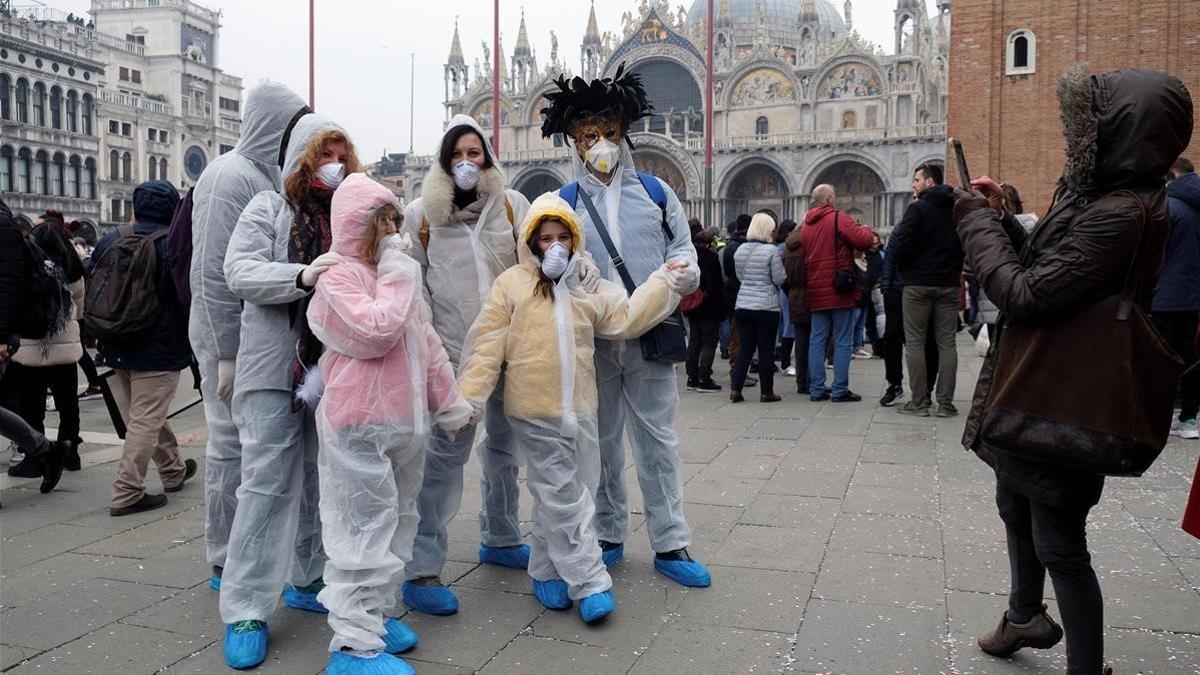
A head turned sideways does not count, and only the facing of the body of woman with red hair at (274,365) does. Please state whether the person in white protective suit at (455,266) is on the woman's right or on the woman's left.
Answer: on the woman's left

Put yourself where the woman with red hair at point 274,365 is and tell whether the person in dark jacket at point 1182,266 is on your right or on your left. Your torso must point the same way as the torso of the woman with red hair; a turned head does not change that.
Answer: on your left

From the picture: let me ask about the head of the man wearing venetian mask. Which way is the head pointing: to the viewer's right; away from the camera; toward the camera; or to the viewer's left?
toward the camera

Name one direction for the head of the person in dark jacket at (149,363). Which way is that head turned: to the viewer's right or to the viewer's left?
to the viewer's left

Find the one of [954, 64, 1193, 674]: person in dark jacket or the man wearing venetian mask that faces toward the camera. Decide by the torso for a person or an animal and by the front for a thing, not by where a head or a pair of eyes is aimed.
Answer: the man wearing venetian mask

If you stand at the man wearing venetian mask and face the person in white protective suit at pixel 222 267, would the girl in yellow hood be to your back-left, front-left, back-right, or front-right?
front-left

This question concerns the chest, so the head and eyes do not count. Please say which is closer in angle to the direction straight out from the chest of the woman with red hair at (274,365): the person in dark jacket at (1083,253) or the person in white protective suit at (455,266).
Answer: the person in dark jacket

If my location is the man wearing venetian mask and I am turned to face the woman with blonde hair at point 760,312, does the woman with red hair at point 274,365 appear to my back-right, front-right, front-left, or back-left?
back-left

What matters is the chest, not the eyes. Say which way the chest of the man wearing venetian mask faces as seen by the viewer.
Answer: toward the camera

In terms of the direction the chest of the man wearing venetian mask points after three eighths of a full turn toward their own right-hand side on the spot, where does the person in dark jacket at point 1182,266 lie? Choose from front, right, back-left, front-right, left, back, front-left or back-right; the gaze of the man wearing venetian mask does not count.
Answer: right

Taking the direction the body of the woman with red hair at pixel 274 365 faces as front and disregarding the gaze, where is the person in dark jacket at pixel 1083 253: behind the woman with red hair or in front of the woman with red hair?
in front

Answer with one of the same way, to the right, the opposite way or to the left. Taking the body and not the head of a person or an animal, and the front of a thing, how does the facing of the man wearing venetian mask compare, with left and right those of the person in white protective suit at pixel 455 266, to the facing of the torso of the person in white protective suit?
the same way

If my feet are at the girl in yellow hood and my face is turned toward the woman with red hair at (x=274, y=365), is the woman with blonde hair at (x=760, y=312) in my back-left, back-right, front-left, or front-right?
back-right

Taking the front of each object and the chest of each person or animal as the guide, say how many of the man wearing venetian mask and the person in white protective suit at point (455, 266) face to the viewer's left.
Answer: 0

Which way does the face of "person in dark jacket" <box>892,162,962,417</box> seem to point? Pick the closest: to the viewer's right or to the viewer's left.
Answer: to the viewer's left
